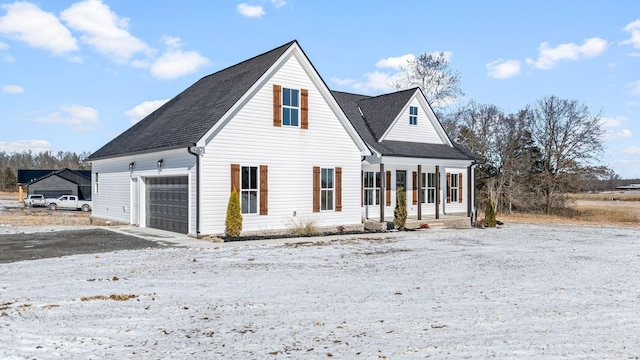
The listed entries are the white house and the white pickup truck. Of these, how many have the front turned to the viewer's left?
1

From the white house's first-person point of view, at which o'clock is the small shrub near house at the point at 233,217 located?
The small shrub near house is roughly at 2 o'clock from the white house.

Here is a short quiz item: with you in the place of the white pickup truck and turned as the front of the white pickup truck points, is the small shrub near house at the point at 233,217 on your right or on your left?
on your left

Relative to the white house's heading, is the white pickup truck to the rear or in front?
to the rear

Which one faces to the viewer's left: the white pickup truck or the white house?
the white pickup truck

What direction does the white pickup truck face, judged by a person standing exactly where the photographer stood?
facing to the left of the viewer

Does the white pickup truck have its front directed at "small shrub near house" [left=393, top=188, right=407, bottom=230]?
no

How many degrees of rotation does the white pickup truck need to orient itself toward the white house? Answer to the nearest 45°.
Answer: approximately 90° to its left
